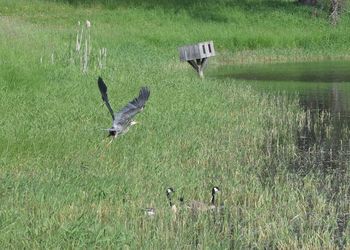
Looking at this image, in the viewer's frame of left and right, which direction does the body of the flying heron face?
facing the viewer and to the left of the viewer

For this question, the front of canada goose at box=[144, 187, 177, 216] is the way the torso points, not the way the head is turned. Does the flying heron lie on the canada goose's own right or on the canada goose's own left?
on the canada goose's own left

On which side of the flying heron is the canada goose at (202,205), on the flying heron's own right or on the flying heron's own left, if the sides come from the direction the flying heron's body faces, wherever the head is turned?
on the flying heron's own left

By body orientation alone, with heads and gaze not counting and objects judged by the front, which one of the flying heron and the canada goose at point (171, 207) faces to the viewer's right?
the canada goose

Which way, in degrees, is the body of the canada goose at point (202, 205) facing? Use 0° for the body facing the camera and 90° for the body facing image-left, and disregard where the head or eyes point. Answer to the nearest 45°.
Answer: approximately 270°

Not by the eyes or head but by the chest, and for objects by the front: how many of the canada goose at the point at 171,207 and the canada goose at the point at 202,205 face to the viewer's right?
2

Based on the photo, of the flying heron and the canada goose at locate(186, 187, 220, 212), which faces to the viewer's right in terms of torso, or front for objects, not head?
the canada goose

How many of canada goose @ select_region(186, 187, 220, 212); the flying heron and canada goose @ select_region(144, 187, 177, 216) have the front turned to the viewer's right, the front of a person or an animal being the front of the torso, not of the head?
2

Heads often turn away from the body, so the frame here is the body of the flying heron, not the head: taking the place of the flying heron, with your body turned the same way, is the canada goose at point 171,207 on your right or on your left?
on your left

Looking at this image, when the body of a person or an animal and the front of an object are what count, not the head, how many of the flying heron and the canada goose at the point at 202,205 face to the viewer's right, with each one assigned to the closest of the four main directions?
1

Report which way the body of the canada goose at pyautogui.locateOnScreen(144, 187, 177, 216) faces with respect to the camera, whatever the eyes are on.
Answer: to the viewer's right
